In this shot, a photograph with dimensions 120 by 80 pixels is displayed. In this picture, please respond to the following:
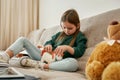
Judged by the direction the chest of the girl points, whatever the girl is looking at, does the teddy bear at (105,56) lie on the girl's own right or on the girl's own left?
on the girl's own left

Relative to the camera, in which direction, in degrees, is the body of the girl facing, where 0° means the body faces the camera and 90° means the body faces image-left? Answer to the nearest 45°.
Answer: approximately 45°
